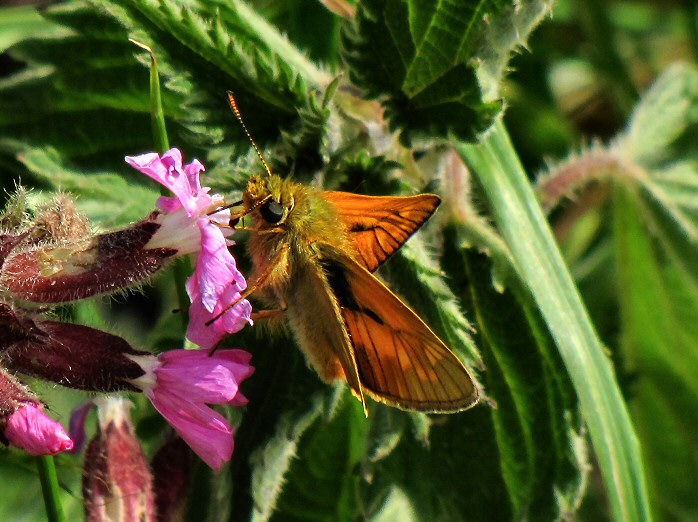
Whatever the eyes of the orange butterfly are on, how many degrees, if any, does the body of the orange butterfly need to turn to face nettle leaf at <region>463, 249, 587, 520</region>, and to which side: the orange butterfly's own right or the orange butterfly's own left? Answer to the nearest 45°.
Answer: approximately 135° to the orange butterfly's own right

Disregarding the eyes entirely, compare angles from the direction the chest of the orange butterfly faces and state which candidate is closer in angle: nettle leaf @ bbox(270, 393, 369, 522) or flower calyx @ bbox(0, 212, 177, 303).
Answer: the flower calyx

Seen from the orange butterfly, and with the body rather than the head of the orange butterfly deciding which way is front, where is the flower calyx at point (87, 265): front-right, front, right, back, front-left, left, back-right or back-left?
front

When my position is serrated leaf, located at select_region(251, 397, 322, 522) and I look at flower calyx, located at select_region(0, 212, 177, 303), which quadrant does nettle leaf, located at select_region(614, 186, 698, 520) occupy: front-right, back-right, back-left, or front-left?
back-right

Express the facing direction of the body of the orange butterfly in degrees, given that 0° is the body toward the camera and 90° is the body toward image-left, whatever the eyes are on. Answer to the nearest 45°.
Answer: approximately 90°

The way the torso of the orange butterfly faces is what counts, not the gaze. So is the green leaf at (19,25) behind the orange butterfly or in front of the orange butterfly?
in front
